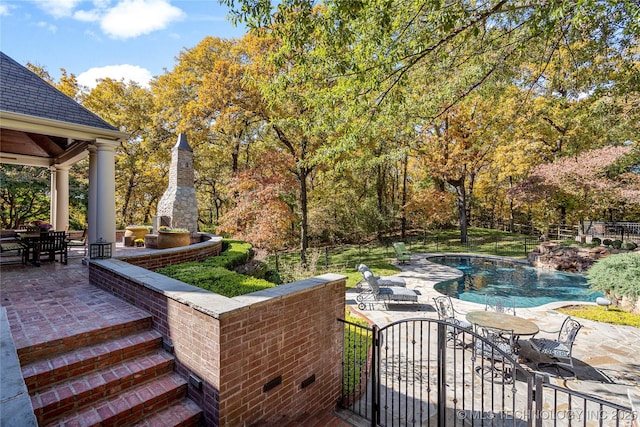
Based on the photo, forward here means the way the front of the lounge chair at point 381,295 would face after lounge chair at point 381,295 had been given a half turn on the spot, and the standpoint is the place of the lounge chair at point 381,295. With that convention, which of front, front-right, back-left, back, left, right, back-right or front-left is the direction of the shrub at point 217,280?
front-left

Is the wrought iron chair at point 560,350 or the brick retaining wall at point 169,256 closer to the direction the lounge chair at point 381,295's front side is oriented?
the wrought iron chair

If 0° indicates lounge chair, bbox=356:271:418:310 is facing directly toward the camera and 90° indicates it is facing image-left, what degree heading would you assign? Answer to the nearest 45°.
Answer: approximately 270°

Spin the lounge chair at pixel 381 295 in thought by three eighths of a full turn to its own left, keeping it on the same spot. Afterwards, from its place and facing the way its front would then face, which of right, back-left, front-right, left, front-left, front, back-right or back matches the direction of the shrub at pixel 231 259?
front-left

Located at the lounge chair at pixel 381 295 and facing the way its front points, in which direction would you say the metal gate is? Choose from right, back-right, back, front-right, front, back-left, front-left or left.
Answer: right

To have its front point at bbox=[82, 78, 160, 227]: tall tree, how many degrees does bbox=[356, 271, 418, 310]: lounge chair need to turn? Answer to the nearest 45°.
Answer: approximately 135° to its left

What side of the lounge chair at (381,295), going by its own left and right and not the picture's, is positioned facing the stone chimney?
back

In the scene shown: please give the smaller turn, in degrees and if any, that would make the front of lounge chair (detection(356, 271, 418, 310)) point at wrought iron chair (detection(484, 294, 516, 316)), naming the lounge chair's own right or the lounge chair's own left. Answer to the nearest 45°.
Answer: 0° — it already faces it

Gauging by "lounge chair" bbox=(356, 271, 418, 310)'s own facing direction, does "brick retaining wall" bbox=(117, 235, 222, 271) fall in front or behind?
behind

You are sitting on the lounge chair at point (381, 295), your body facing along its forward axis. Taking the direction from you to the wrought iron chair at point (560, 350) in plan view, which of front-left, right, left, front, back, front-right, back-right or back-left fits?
front-right

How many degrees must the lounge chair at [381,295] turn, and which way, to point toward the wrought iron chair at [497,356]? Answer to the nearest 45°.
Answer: approximately 45° to its right

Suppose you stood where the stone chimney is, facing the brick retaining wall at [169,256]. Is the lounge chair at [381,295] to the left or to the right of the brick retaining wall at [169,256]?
left

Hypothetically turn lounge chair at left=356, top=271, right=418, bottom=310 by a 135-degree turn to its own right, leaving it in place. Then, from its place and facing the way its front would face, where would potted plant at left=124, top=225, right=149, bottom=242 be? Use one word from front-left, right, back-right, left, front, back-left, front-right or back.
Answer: front-right

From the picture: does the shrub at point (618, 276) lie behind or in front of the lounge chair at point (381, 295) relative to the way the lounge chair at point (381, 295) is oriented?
in front
